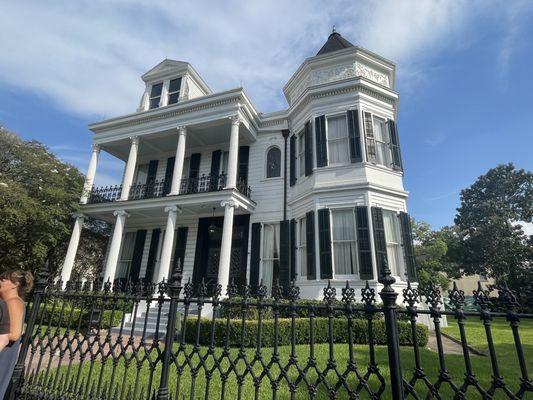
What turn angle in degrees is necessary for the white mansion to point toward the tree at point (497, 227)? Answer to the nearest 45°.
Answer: approximately 180°

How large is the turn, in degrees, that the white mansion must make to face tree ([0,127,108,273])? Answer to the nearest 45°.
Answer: approximately 45° to its right

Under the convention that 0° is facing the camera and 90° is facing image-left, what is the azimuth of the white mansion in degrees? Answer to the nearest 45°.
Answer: approximately 45°

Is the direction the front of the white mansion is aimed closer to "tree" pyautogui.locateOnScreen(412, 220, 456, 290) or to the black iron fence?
the black iron fence

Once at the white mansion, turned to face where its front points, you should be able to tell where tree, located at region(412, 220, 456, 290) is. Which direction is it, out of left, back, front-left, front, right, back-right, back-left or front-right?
back

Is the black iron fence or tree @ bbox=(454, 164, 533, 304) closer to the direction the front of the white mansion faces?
the black iron fence
